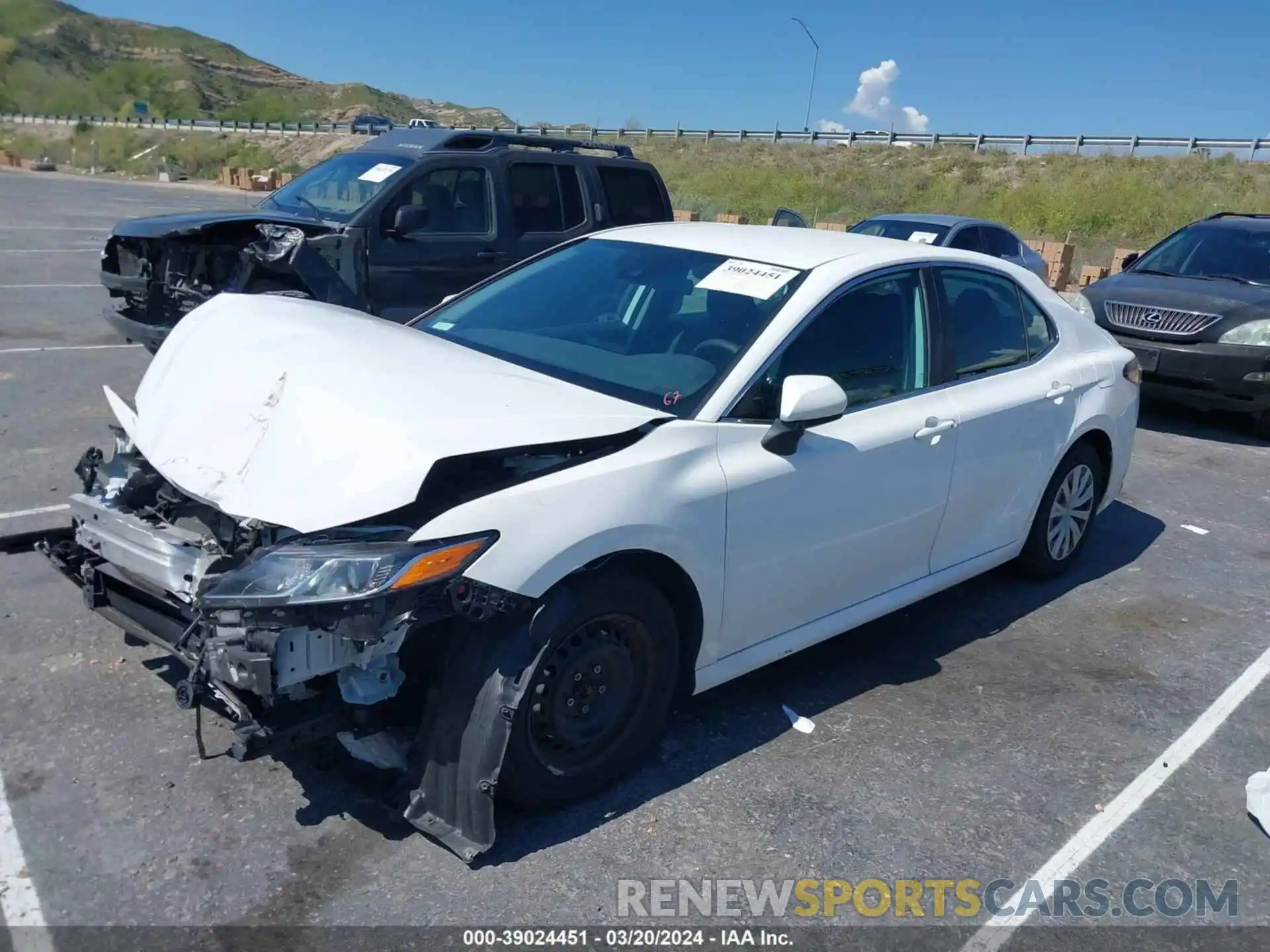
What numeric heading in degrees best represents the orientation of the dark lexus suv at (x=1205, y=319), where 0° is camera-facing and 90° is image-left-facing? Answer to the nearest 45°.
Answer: approximately 45°

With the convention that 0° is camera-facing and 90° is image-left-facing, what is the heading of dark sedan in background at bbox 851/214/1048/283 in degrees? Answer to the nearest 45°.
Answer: approximately 45°

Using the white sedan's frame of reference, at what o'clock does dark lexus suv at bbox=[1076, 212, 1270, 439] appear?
The dark lexus suv is roughly at 6 o'clock from the white sedan.

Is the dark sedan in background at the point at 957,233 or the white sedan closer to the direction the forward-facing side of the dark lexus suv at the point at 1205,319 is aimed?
the white sedan

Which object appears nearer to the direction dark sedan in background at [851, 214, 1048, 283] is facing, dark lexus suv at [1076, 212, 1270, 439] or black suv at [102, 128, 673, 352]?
the black suv

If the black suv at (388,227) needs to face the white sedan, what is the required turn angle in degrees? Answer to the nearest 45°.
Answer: approximately 45° to its left

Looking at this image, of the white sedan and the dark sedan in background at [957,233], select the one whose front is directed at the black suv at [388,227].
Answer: the dark sedan in background

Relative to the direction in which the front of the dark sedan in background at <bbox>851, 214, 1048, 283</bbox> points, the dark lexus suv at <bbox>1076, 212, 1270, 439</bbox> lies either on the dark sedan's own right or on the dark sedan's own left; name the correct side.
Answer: on the dark sedan's own left

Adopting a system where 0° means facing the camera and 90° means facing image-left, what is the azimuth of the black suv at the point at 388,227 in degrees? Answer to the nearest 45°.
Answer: approximately 45°

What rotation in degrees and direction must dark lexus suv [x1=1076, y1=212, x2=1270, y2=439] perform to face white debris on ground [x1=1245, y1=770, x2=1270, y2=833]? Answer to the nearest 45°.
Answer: approximately 45° to its left

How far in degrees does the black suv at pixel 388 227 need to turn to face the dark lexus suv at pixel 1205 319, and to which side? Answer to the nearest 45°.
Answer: approximately 135° to its left

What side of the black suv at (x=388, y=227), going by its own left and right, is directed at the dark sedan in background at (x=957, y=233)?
back
